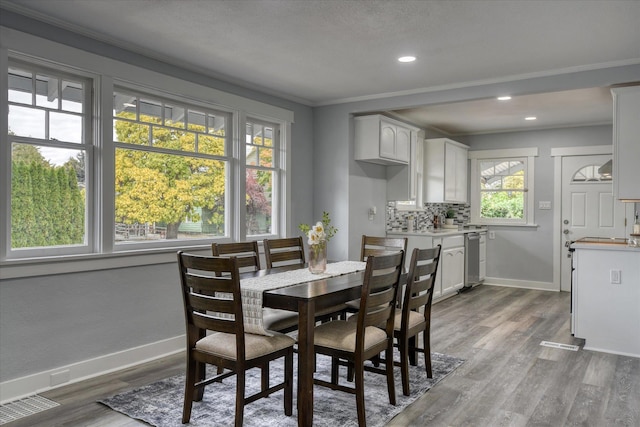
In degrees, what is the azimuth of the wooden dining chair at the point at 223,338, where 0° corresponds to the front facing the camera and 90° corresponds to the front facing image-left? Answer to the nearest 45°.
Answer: approximately 225°

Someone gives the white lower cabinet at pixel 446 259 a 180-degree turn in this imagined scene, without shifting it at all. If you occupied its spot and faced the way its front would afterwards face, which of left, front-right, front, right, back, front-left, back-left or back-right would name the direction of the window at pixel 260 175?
left

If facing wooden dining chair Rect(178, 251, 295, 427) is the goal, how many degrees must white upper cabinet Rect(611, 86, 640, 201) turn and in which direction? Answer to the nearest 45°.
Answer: approximately 45° to its left

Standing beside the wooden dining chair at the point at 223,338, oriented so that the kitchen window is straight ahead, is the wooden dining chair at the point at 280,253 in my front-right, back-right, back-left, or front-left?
front-left

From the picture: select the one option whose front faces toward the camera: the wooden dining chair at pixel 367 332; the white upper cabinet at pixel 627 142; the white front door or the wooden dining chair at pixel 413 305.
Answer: the white front door

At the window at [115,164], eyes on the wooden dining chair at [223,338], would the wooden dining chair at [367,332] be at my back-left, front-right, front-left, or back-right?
front-left

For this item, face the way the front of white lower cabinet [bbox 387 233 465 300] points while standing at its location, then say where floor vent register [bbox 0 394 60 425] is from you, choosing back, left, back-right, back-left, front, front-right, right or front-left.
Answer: right

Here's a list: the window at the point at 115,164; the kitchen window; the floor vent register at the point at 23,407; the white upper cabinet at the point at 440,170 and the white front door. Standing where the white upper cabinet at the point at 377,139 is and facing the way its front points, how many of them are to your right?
2

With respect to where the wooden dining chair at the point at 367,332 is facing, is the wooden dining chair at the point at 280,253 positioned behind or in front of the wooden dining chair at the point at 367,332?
in front

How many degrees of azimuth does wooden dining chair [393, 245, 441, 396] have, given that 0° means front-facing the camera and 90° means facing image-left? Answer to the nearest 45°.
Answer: approximately 135°

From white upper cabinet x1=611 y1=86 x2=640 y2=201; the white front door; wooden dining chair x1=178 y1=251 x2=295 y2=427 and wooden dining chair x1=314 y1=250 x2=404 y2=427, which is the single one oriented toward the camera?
the white front door

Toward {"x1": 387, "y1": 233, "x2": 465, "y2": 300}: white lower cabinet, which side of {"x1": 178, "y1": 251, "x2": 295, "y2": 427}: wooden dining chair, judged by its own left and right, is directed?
front

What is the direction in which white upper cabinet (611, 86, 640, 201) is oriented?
to the viewer's left

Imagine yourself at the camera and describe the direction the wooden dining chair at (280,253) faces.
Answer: facing the viewer and to the right of the viewer
